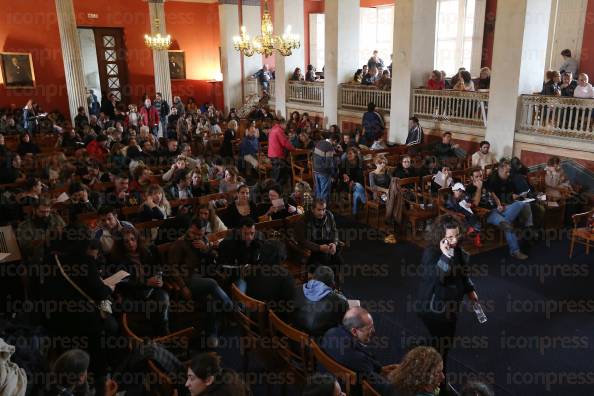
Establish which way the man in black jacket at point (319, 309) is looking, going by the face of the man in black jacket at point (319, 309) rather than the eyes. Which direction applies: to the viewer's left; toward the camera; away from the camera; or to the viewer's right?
away from the camera

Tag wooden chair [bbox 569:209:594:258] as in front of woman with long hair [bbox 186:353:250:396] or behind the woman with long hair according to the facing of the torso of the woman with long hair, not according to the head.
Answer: behind

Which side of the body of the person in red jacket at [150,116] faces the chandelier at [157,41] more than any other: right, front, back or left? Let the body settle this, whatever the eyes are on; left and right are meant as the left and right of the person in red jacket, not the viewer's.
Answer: back

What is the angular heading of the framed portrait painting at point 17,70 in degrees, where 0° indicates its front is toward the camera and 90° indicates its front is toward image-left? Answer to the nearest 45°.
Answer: approximately 0°

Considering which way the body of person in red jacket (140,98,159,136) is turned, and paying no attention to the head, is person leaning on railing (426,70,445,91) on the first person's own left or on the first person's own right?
on the first person's own left

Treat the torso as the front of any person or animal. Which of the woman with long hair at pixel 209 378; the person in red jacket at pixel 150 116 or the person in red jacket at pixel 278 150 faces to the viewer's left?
the woman with long hair

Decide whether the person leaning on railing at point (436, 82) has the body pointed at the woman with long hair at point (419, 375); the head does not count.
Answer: yes
